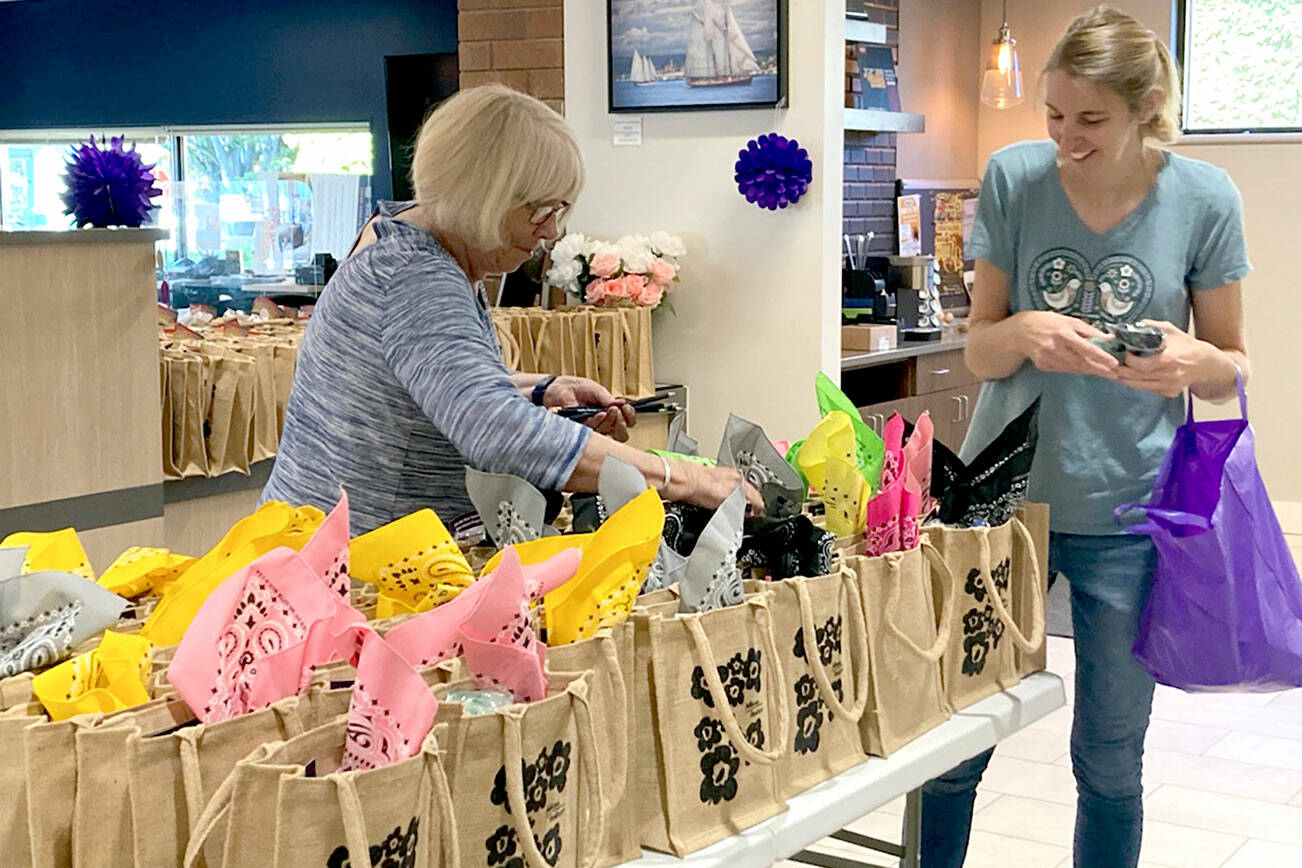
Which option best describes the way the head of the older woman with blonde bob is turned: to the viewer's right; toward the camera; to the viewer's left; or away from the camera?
to the viewer's right

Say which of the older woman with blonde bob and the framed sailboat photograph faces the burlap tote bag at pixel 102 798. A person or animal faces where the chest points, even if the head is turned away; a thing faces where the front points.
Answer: the framed sailboat photograph

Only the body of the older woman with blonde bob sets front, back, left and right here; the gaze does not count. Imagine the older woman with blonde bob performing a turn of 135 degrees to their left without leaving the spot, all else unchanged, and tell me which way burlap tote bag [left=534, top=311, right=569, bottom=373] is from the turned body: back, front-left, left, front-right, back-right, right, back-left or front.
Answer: front-right

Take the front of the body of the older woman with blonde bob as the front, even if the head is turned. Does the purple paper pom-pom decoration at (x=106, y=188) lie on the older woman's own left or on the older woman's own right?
on the older woman's own left

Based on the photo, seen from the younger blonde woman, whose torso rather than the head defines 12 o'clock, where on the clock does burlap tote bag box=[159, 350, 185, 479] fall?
The burlap tote bag is roughly at 4 o'clock from the younger blonde woman.

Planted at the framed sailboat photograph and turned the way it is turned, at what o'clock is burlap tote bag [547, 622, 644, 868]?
The burlap tote bag is roughly at 12 o'clock from the framed sailboat photograph.

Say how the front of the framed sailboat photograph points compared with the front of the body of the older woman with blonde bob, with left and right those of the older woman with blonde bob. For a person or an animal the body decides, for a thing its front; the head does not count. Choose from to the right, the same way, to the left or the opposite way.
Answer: to the right

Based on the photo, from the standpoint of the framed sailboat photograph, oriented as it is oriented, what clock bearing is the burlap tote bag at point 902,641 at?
The burlap tote bag is roughly at 12 o'clock from the framed sailboat photograph.

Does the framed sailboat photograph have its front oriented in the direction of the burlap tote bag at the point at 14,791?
yes

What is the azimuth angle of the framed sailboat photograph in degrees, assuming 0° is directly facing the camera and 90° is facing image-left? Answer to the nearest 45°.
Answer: approximately 0°

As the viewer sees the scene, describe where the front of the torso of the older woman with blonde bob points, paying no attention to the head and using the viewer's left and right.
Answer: facing to the right of the viewer
